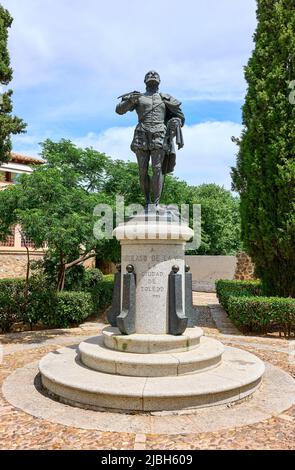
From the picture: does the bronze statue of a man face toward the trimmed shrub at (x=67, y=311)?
no

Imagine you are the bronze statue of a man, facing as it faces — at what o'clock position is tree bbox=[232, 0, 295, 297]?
The tree is roughly at 7 o'clock from the bronze statue of a man.

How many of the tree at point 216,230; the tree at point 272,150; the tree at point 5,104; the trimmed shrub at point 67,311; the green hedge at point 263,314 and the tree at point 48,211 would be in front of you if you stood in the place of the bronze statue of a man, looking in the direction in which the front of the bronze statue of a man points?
0

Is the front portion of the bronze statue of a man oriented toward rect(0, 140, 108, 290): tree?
no

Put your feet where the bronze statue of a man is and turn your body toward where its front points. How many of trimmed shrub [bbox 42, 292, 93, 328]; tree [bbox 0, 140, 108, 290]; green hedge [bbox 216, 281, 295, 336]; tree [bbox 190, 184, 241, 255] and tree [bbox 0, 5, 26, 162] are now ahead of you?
0

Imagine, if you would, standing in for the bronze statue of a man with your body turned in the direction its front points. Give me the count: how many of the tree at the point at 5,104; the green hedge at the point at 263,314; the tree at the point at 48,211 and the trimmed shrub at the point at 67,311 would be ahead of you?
0

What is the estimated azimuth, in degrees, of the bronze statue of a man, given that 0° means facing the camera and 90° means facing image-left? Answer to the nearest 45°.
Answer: approximately 0°

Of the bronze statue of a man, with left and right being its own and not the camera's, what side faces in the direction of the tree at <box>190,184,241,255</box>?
back

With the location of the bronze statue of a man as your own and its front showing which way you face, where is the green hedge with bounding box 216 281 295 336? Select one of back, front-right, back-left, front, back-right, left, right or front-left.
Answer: back-left

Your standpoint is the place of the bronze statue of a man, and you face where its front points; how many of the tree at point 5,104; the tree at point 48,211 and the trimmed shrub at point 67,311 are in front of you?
0

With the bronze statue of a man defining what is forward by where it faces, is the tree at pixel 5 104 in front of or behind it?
behind

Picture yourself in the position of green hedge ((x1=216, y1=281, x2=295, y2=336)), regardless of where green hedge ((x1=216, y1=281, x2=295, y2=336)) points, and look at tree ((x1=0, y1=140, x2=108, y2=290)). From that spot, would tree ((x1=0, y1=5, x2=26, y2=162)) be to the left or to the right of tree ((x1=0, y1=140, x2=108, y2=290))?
right

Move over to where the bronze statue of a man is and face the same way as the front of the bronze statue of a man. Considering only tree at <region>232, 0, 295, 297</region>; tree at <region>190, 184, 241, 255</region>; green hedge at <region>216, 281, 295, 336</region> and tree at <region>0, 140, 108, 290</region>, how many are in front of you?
0
